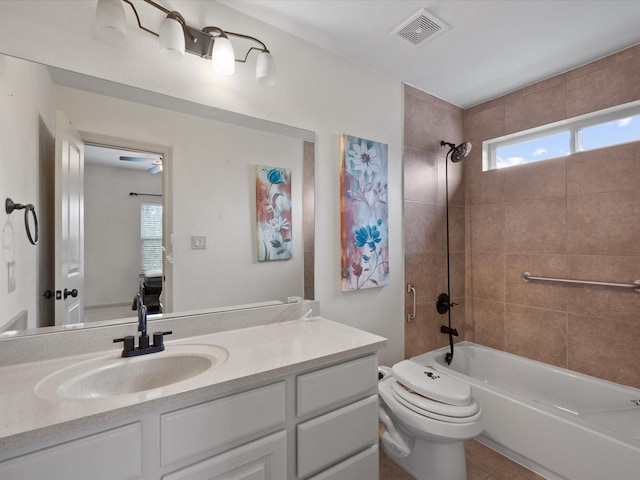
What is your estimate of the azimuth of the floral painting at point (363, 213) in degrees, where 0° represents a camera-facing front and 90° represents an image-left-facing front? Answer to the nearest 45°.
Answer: approximately 315°

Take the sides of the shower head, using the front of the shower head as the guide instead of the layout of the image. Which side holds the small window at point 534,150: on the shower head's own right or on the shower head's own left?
on the shower head's own left

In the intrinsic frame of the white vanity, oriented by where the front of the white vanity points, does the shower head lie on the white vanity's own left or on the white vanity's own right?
on the white vanity's own left

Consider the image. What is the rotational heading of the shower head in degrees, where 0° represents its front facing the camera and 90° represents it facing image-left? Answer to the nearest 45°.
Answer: approximately 315°

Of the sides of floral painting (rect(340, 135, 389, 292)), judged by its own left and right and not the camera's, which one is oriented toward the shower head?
left

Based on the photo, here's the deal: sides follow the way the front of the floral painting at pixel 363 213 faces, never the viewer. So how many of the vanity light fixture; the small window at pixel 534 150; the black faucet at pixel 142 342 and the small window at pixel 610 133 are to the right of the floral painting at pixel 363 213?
2
